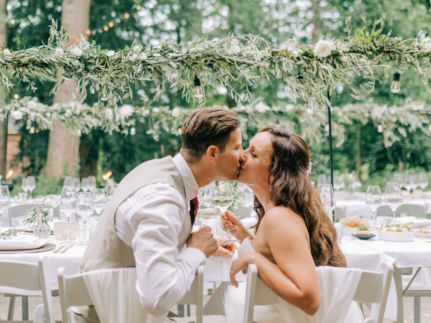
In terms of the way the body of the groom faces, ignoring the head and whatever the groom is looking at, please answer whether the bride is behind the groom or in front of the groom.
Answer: in front

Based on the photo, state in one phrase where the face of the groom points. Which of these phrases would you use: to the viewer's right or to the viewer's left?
to the viewer's right

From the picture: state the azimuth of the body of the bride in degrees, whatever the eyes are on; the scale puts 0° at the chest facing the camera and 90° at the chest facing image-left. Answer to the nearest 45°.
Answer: approximately 90°

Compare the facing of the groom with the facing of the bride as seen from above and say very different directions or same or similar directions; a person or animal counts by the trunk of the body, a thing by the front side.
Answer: very different directions

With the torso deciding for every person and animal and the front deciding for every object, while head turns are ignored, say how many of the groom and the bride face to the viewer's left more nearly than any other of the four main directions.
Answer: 1

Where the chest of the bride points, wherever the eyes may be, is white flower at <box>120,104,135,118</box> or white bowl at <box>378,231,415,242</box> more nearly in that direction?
the white flower

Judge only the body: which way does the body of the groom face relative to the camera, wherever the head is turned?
to the viewer's right

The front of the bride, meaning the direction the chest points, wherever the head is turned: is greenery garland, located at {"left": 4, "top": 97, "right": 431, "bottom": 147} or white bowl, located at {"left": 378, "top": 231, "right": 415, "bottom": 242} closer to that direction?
the greenery garland

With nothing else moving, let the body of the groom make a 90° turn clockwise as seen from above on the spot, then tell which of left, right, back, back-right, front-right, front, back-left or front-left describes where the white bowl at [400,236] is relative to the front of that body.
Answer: back-left

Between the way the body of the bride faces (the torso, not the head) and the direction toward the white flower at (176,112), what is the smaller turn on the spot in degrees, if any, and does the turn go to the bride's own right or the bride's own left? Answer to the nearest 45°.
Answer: approximately 90° to the bride's own right

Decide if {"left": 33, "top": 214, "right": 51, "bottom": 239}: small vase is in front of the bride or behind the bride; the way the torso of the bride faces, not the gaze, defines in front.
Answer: in front

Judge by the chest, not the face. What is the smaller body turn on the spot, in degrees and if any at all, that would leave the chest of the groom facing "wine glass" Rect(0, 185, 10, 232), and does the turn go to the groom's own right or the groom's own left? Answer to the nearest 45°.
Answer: approximately 135° to the groom's own left
